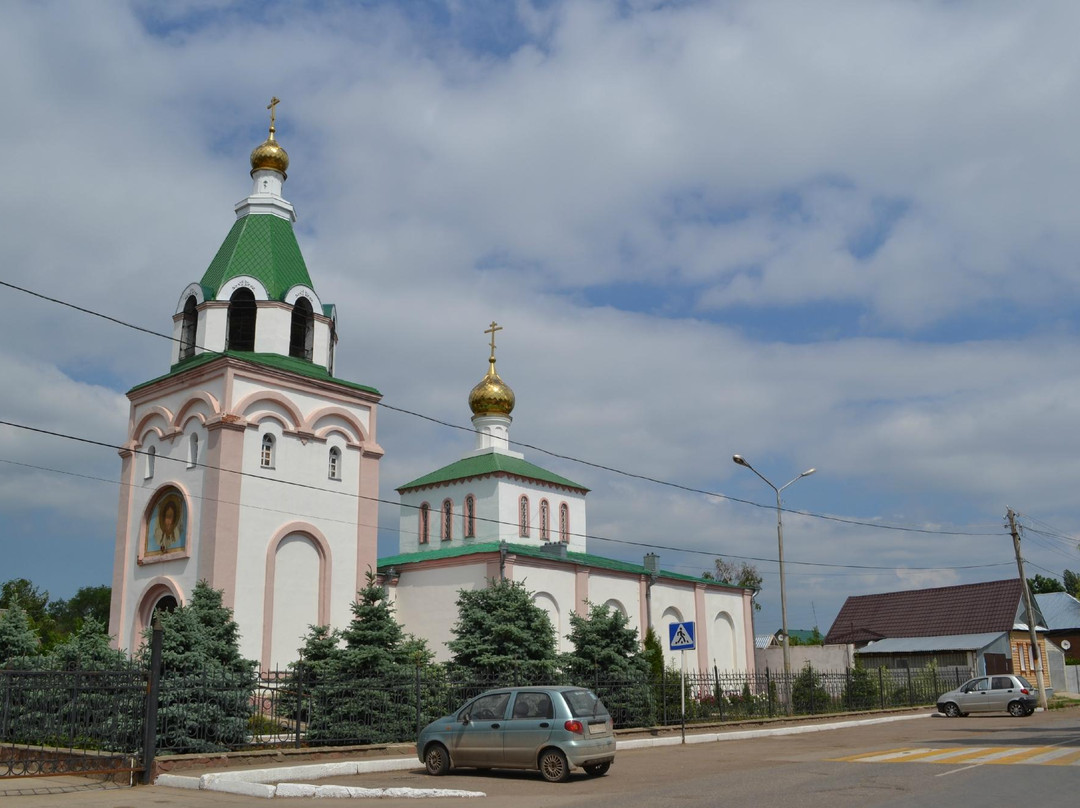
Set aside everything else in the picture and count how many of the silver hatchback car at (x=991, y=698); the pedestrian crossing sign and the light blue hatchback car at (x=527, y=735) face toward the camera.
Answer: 1

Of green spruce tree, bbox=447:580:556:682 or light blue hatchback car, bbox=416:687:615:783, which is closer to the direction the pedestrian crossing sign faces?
the light blue hatchback car

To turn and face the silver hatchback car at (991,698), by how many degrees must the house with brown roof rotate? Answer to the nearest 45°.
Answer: approximately 45° to its right

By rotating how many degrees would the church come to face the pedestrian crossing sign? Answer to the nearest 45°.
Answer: approximately 90° to its left

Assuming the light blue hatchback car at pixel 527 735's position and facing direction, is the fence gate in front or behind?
in front

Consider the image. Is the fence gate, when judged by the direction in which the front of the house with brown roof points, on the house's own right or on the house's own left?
on the house's own right

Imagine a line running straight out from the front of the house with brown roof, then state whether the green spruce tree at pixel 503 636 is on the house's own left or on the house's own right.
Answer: on the house's own right

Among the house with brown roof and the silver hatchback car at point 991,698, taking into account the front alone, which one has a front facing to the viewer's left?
the silver hatchback car

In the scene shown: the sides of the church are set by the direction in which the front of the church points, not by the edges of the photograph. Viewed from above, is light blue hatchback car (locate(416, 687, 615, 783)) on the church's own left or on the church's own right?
on the church's own left

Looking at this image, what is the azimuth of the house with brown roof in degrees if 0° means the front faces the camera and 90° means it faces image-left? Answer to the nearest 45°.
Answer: approximately 315°

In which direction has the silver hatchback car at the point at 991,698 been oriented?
to the viewer's left

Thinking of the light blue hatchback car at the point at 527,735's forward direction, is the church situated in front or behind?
in front
